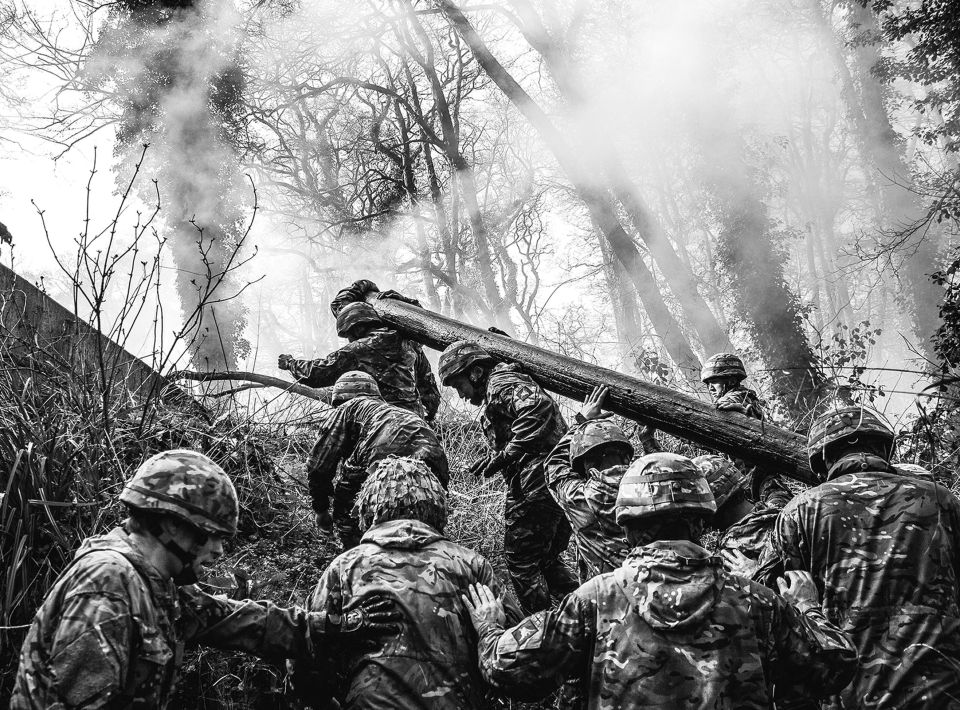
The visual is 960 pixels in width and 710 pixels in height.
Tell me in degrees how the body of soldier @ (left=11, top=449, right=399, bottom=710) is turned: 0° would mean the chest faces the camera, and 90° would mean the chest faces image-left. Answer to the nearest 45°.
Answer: approximately 270°

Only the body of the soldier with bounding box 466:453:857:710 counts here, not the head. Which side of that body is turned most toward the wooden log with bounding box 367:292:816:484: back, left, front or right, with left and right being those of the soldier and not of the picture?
front

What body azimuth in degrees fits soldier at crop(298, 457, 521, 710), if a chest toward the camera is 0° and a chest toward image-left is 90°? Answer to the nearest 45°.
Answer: approximately 180°

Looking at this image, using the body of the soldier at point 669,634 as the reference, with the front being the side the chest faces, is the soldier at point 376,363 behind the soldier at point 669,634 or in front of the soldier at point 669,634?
in front

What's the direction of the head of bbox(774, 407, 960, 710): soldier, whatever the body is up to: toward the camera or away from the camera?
away from the camera

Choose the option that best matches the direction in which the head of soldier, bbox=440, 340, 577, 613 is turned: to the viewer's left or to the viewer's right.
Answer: to the viewer's left

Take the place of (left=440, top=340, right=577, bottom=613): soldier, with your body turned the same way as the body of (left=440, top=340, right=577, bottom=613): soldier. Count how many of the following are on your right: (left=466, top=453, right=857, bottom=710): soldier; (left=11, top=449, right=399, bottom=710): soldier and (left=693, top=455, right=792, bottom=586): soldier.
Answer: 0

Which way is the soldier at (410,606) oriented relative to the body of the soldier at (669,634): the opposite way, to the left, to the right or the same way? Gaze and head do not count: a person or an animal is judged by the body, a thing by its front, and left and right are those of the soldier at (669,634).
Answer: the same way

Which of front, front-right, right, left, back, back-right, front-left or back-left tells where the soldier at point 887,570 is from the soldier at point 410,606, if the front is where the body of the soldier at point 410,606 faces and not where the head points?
right

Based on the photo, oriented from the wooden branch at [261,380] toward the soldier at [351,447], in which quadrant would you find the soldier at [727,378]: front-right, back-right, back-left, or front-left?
front-left

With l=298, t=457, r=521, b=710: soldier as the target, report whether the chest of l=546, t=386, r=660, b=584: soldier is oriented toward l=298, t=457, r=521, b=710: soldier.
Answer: no

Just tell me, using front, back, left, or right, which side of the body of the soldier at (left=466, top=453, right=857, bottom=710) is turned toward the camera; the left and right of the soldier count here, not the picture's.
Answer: back

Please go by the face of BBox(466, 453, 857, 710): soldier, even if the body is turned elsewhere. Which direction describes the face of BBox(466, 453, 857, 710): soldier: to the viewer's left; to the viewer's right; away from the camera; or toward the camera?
away from the camera

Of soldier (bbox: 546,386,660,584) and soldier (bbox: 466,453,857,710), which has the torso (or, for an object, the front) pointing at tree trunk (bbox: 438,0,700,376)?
soldier (bbox: 466,453,857,710)

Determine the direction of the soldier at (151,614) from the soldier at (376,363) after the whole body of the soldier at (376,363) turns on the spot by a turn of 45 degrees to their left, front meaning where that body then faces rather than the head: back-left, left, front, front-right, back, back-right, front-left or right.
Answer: left
